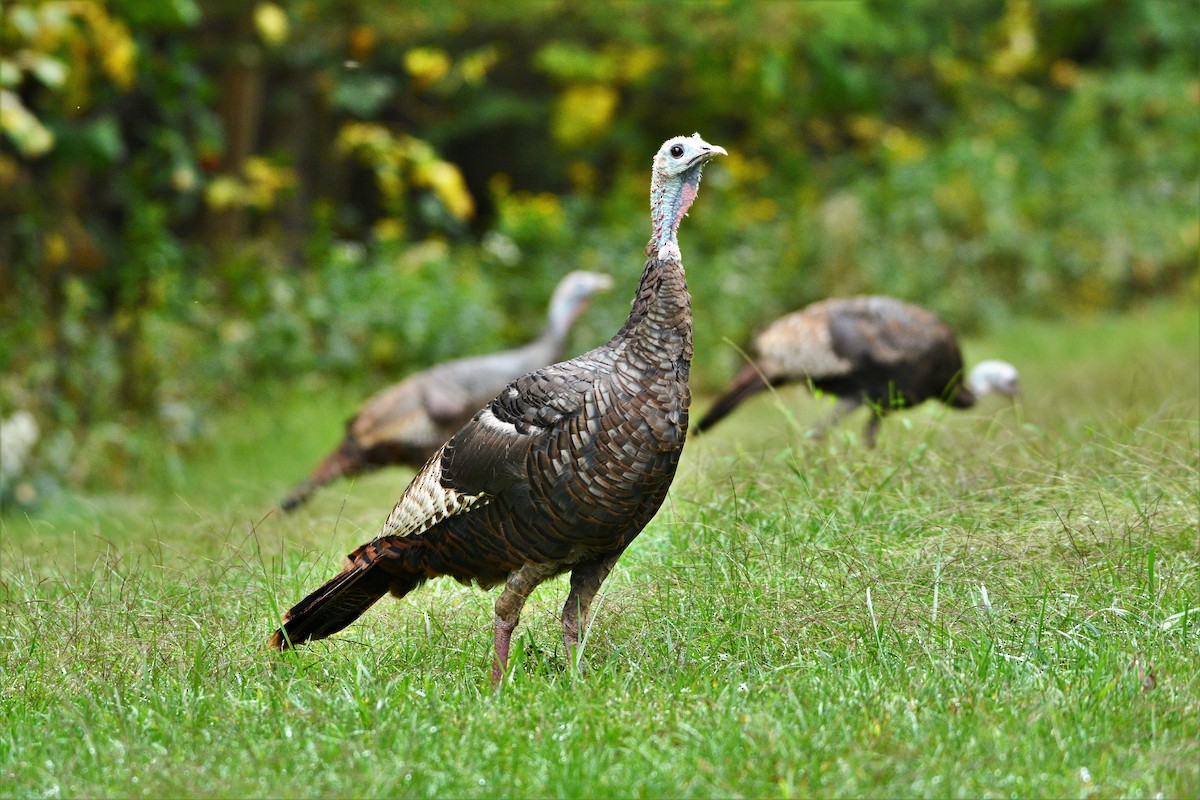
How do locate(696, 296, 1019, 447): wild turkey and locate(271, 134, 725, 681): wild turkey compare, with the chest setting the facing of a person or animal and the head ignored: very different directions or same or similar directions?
same or similar directions

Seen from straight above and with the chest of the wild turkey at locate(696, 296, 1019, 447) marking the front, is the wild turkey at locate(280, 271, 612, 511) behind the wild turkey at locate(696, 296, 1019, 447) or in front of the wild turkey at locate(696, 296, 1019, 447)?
behind

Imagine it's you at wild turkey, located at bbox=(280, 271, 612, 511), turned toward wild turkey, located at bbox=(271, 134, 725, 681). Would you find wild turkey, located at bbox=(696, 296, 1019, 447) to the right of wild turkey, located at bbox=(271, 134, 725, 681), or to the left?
left

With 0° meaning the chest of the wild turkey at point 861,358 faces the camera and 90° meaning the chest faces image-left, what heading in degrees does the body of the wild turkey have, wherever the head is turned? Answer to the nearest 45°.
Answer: approximately 270°

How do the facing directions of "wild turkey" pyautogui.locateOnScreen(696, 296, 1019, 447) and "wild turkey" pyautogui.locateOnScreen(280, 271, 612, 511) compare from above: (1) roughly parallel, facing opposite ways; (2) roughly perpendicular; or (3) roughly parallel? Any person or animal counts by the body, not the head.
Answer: roughly parallel

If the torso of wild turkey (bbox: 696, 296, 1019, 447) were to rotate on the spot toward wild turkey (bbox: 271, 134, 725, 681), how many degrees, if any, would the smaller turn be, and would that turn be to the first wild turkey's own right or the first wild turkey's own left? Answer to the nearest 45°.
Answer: approximately 90° to the first wild turkey's own right

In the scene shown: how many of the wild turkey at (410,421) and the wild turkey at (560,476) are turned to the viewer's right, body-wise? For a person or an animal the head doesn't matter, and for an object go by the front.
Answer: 2

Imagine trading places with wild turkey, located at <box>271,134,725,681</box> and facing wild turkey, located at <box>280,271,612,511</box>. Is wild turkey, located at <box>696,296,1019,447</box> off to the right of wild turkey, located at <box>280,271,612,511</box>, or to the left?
right

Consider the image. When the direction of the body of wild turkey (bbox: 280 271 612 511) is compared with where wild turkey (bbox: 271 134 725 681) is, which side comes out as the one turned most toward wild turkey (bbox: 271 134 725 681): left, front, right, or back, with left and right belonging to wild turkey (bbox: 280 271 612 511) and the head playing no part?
right

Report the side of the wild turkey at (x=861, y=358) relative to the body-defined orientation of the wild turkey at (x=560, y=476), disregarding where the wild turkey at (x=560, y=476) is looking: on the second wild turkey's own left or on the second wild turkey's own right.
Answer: on the second wild turkey's own left

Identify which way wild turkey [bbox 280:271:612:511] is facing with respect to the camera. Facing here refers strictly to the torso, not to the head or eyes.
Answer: to the viewer's right

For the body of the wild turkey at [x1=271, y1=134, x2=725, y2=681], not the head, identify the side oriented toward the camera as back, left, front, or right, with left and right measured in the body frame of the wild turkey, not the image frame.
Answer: right

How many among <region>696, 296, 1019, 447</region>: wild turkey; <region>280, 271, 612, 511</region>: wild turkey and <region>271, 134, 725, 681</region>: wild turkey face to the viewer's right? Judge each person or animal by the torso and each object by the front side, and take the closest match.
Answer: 3
